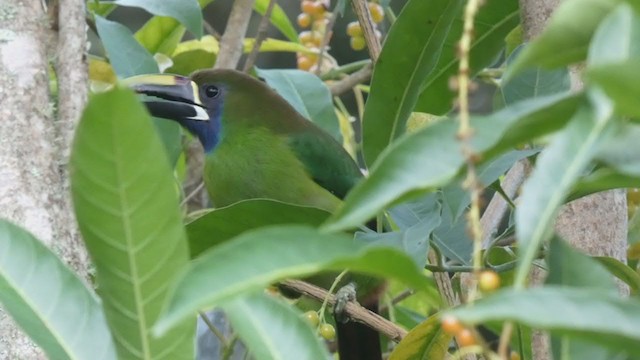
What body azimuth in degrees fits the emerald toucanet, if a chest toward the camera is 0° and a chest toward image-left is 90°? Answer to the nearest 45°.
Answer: approximately 90°

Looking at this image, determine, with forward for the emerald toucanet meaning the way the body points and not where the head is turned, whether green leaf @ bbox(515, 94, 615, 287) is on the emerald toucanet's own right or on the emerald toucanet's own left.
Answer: on the emerald toucanet's own left

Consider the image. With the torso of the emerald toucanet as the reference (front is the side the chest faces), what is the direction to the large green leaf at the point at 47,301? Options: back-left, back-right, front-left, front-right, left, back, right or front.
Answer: left

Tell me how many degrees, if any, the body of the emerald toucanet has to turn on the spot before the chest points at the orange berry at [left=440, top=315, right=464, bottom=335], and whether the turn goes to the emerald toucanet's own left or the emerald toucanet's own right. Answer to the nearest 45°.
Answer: approximately 90° to the emerald toucanet's own left

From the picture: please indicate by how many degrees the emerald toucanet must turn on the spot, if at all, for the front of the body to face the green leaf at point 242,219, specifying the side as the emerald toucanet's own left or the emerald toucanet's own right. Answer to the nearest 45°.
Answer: approximately 90° to the emerald toucanet's own left

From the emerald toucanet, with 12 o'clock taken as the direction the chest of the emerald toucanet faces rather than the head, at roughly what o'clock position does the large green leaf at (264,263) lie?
The large green leaf is roughly at 9 o'clock from the emerald toucanet.

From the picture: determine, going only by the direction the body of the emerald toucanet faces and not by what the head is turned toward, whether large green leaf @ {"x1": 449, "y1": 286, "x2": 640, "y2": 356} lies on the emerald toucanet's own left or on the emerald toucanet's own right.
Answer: on the emerald toucanet's own left

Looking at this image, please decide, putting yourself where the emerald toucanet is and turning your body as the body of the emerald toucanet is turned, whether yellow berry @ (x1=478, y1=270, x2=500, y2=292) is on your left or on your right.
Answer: on your left
